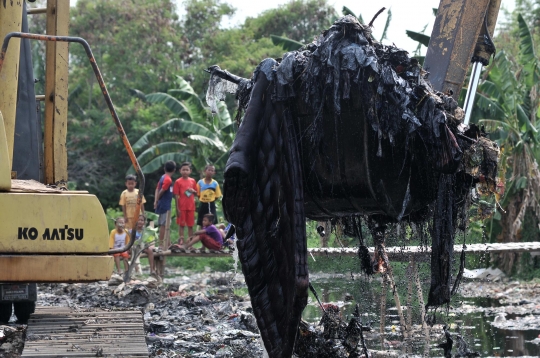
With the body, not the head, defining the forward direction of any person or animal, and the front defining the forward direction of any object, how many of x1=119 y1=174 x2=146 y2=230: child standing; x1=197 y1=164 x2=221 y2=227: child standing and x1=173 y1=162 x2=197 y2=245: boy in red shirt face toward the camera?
3

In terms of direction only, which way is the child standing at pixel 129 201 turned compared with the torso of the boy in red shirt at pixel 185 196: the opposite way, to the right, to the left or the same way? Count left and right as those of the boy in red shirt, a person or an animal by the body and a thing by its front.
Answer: the same way

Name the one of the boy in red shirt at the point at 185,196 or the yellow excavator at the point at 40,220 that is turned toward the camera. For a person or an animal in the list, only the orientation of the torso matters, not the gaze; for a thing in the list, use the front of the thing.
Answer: the boy in red shirt

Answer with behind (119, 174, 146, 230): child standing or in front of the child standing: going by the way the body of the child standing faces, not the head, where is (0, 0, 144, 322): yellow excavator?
in front

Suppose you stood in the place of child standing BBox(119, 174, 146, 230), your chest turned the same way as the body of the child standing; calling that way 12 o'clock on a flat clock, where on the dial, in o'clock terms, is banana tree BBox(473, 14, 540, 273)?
The banana tree is roughly at 9 o'clock from the child standing.

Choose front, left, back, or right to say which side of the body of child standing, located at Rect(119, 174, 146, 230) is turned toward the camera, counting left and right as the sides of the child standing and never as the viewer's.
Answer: front

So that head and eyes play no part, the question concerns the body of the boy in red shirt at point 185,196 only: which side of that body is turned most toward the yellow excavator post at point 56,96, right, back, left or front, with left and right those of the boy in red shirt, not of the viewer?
front

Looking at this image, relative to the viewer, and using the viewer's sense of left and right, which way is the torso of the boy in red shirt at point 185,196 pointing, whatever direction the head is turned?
facing the viewer

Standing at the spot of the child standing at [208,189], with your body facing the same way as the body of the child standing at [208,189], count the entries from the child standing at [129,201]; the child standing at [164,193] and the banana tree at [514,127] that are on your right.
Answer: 2

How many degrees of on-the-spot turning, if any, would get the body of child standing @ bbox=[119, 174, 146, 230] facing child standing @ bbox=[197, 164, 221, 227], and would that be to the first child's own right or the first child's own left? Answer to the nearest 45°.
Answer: approximately 90° to the first child's own left
